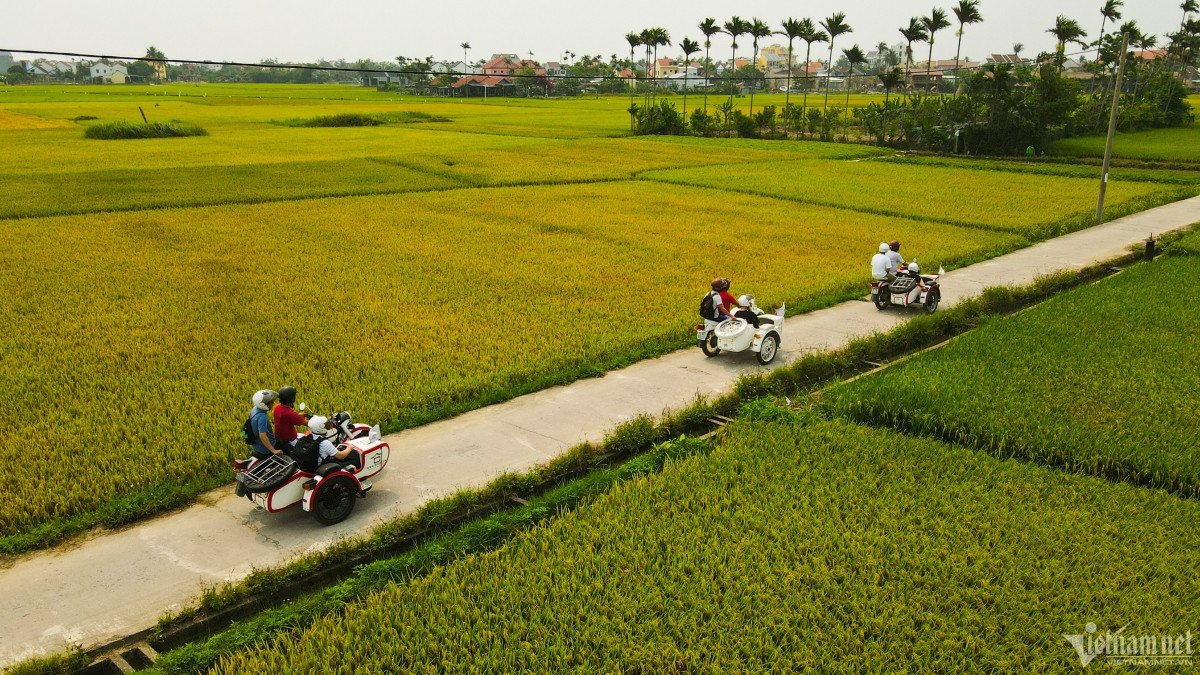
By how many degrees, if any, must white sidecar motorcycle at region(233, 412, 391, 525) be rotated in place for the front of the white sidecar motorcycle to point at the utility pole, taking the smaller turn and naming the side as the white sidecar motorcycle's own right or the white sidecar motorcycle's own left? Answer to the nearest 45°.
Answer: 0° — it already faces it

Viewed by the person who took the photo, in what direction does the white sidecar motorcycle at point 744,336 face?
facing away from the viewer and to the right of the viewer

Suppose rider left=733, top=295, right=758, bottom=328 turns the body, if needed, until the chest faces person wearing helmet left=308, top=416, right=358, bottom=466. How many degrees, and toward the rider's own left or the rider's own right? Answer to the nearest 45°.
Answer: approximately 180°

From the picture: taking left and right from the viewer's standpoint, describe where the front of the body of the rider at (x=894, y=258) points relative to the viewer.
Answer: facing away from the viewer and to the right of the viewer

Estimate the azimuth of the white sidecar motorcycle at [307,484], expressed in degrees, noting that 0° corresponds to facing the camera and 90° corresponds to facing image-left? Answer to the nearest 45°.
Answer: approximately 225°

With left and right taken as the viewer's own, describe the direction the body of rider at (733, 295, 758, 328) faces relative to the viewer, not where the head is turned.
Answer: facing away from the viewer and to the right of the viewer

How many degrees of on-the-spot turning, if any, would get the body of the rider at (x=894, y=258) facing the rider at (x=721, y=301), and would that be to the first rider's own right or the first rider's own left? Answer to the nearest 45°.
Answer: approximately 180°

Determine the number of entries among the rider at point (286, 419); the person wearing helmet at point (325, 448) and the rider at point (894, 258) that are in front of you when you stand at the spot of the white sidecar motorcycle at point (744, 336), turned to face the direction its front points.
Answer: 1

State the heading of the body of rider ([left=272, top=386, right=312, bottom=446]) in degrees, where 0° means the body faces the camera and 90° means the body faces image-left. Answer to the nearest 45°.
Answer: approximately 225°

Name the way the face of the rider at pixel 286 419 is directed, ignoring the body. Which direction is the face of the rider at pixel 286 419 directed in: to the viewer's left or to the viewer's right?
to the viewer's right

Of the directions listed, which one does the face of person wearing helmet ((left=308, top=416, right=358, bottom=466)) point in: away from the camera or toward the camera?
away from the camera

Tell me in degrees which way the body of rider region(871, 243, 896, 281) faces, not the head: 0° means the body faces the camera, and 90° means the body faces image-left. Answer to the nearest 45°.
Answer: approximately 225°
